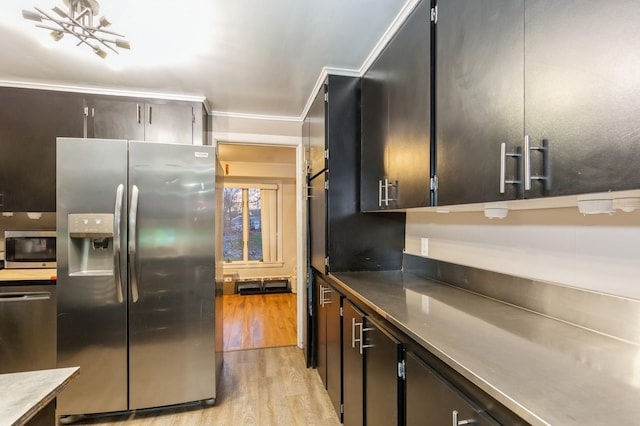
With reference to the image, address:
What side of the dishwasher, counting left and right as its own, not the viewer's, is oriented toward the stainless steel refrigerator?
left

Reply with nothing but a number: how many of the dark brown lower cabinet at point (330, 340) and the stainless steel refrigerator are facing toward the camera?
1

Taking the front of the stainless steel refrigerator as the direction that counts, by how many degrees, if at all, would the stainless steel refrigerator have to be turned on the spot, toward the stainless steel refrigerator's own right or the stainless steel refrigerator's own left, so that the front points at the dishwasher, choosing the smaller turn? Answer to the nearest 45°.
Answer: approximately 135° to the stainless steel refrigerator's own right

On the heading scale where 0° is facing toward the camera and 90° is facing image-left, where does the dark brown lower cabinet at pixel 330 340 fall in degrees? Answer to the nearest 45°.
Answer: approximately 90°

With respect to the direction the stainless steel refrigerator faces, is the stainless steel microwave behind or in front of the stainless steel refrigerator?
behind

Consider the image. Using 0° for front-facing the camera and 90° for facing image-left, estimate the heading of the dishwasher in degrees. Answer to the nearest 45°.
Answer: approximately 45°

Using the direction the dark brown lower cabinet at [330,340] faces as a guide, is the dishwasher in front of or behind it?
in front

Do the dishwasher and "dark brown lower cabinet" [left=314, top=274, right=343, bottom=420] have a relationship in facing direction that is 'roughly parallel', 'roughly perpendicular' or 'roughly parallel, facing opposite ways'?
roughly perpendicular

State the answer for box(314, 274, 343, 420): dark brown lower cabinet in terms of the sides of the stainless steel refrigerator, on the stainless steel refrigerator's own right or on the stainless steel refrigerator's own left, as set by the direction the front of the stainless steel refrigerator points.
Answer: on the stainless steel refrigerator's own left
